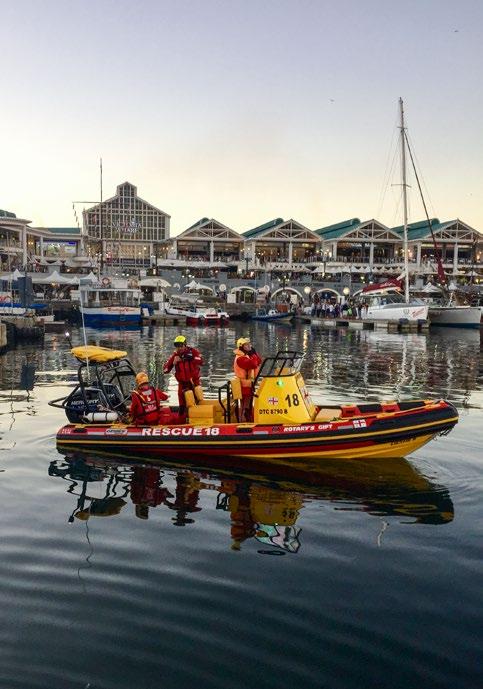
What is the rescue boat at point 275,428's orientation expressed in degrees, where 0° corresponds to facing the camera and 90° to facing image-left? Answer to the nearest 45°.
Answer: approximately 270°
